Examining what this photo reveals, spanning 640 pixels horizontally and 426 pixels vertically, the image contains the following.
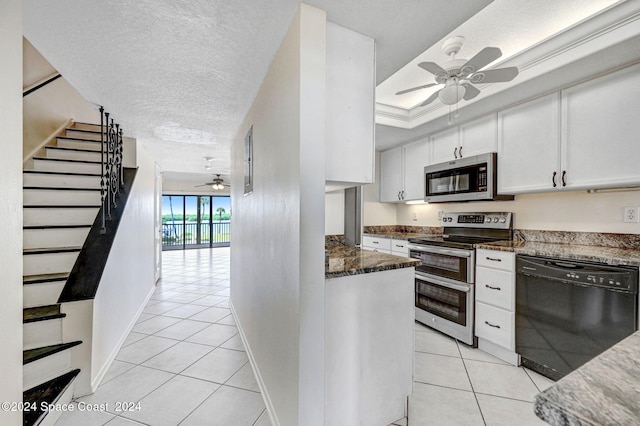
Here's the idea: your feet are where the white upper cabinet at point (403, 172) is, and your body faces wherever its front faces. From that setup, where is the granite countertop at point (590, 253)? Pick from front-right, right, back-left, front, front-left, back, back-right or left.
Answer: left

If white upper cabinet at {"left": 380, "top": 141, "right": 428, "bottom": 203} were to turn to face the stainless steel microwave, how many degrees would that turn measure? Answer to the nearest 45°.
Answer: approximately 90° to its left

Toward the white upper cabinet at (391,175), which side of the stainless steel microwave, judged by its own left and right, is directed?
right

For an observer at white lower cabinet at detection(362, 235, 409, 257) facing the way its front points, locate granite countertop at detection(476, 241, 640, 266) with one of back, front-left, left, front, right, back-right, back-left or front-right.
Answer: left

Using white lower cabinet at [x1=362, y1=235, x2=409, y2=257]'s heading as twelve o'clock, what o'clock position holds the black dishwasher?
The black dishwasher is roughly at 9 o'clock from the white lower cabinet.
